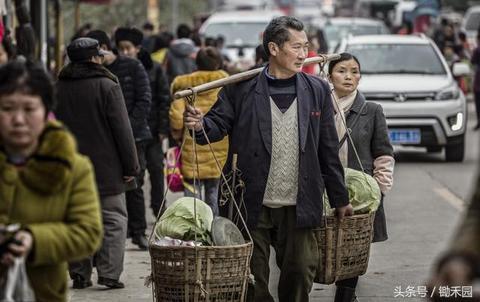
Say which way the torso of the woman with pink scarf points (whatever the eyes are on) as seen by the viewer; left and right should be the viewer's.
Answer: facing the viewer and to the left of the viewer

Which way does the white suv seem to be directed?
toward the camera

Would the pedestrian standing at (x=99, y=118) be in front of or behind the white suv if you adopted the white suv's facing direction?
in front

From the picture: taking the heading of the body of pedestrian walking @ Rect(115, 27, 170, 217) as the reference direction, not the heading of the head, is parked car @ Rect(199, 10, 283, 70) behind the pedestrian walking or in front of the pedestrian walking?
behind

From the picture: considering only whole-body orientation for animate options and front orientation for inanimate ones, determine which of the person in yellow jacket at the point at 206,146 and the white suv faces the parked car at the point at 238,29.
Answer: the person in yellow jacket

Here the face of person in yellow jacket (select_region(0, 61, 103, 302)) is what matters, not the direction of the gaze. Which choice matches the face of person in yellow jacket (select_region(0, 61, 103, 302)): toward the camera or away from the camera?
toward the camera

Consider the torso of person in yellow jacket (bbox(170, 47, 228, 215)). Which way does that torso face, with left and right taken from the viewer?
facing away from the viewer

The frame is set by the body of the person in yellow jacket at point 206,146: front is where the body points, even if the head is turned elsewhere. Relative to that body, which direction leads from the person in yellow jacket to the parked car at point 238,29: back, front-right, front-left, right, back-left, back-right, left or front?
front

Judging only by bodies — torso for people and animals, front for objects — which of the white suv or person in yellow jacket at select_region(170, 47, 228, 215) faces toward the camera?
the white suv

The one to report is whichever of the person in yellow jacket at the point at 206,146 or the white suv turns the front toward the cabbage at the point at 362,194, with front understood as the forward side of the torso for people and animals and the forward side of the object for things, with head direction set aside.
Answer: the white suv

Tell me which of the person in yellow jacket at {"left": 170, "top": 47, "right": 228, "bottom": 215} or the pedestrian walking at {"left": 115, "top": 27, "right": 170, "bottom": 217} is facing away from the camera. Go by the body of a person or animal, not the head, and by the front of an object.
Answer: the person in yellow jacket
